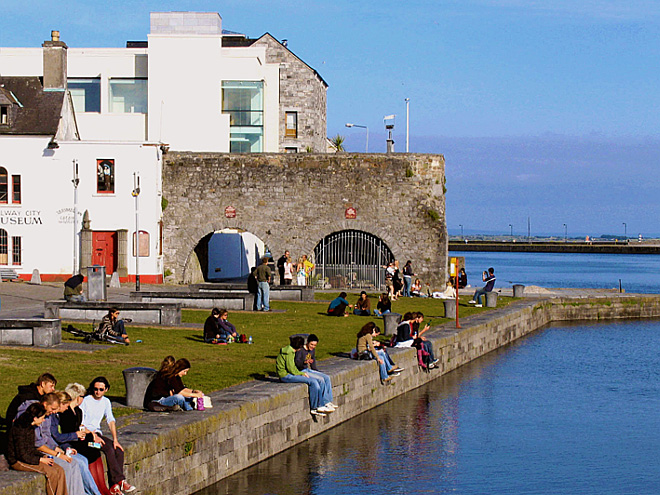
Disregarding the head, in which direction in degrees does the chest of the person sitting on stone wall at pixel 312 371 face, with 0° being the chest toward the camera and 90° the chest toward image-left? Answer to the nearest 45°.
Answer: approximately 315°

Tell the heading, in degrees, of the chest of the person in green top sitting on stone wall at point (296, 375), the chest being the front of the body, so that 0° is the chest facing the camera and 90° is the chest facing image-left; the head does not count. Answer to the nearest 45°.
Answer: approximately 270°

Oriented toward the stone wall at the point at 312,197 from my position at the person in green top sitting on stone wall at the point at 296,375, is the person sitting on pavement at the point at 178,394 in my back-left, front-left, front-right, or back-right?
back-left

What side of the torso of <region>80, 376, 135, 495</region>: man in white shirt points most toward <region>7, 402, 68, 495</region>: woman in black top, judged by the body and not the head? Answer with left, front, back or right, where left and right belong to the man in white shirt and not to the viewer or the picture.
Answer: right

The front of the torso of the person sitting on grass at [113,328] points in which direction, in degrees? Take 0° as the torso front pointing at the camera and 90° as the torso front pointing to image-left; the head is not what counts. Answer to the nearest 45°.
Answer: approximately 315°

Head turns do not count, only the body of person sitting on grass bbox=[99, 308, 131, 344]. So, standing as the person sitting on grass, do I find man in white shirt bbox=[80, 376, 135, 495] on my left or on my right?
on my right

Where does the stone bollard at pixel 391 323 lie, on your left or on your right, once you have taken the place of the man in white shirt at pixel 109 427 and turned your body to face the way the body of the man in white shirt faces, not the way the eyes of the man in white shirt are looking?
on your left

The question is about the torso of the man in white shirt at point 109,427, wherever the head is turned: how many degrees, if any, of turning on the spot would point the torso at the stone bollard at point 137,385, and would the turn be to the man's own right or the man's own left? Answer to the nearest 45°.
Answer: approximately 135° to the man's own left

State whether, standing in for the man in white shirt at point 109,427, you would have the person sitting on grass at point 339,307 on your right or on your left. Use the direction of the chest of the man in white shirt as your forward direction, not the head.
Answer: on your left

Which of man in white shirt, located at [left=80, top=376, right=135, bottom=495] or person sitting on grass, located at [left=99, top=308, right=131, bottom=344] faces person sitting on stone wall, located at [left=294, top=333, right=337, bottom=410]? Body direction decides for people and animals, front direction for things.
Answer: person sitting on grass, located at [left=99, top=308, right=131, bottom=344]
